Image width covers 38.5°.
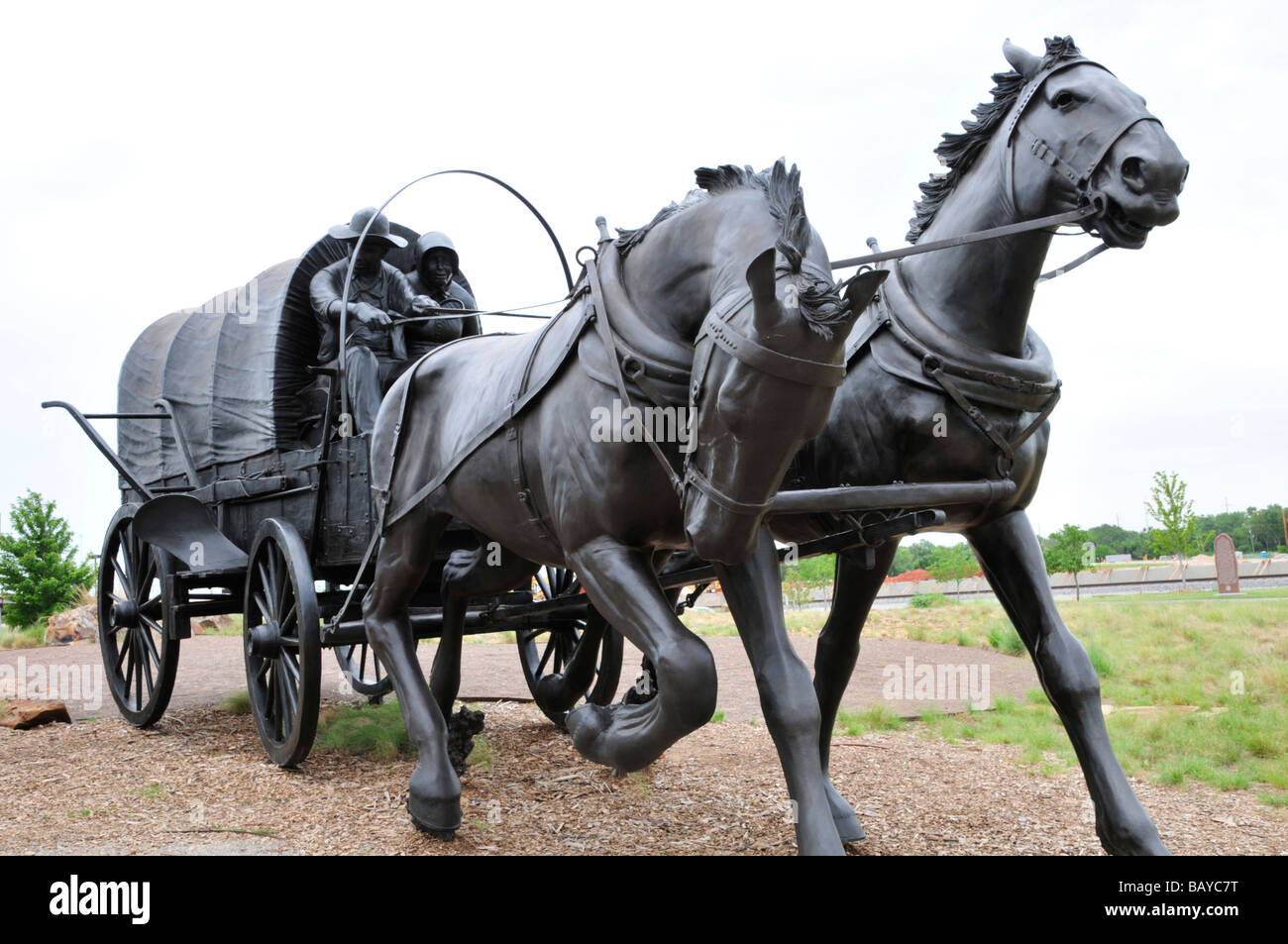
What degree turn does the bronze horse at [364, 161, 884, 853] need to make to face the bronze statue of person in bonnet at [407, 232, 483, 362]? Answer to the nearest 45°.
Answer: approximately 135° to its left

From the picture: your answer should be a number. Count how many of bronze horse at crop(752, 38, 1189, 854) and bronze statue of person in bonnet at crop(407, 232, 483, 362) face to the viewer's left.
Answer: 0

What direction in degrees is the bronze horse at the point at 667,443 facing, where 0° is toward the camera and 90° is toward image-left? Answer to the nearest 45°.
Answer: approximately 315°

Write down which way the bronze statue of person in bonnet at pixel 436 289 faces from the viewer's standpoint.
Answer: facing the viewer and to the right of the viewer

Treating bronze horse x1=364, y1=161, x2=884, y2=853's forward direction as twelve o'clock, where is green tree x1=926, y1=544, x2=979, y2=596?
The green tree is roughly at 8 o'clock from the bronze horse.

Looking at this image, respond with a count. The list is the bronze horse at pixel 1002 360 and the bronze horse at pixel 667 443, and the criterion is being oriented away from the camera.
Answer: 0
